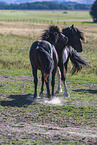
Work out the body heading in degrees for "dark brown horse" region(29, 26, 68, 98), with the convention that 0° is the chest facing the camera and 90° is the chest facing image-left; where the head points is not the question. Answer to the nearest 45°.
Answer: approximately 225°
